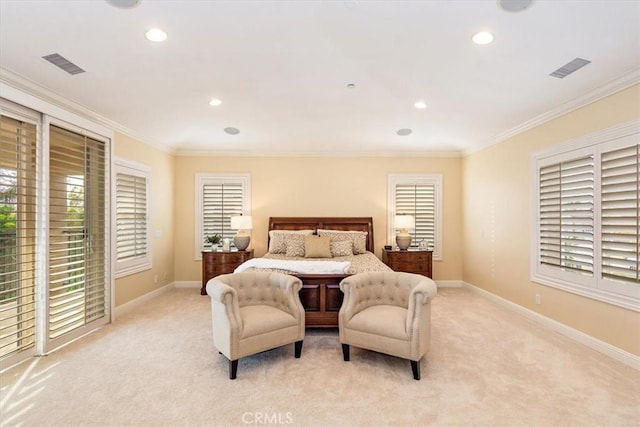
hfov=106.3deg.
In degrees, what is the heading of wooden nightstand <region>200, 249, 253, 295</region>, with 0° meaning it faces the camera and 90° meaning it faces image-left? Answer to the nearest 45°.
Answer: approximately 0°

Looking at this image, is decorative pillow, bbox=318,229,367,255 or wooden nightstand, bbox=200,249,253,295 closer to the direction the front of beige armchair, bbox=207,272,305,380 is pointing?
the decorative pillow

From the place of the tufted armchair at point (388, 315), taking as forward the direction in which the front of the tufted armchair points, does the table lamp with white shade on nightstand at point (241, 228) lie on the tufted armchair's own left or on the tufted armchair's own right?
on the tufted armchair's own right

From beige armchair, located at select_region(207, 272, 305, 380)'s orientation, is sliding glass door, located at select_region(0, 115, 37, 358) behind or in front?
behind

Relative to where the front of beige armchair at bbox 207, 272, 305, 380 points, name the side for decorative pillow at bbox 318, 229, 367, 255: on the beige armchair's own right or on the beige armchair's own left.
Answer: on the beige armchair's own left

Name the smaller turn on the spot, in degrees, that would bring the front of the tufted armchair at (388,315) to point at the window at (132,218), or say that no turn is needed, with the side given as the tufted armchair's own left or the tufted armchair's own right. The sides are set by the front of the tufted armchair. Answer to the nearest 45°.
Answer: approximately 45° to the tufted armchair's own right
